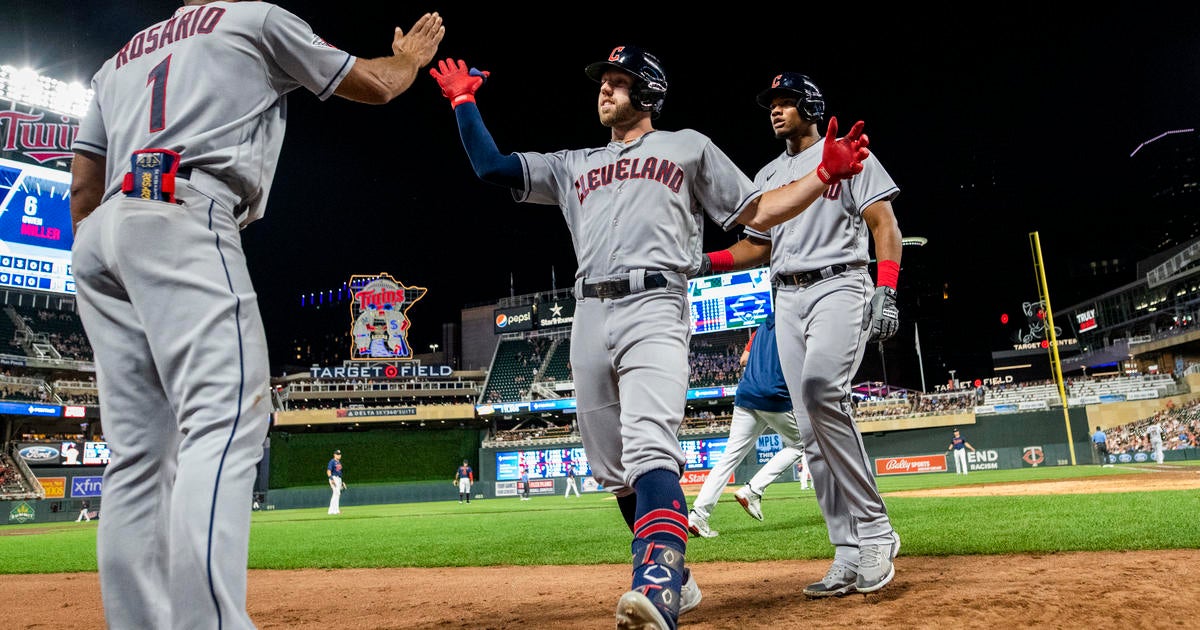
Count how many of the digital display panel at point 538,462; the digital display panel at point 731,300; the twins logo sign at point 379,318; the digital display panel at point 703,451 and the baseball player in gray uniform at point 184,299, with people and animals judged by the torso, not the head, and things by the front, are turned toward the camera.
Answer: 4

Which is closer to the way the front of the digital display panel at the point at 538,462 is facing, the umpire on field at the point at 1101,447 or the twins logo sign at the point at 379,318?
the umpire on field

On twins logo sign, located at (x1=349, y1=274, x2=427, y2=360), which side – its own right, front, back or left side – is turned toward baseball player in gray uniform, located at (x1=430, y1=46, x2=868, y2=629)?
front

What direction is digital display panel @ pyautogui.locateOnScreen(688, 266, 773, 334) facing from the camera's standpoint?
toward the camera

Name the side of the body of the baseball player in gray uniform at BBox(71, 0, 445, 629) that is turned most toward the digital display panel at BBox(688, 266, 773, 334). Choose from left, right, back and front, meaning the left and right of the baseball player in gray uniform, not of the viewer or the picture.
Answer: front

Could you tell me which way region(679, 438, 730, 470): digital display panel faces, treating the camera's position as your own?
facing the viewer

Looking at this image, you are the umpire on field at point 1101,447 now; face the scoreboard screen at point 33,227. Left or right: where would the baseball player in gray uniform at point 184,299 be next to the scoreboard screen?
left

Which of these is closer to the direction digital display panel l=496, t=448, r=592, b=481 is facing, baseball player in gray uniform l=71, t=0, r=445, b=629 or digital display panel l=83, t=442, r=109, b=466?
the baseball player in gray uniform

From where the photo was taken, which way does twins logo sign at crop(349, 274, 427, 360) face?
toward the camera

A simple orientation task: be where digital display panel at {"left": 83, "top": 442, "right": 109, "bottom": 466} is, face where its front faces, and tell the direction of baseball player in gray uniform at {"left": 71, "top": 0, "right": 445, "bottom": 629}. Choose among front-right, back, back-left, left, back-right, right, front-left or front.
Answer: front

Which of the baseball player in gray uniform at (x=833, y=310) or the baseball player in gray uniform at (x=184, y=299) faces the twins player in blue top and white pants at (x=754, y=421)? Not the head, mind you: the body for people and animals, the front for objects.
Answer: the baseball player in gray uniform at (x=184, y=299)

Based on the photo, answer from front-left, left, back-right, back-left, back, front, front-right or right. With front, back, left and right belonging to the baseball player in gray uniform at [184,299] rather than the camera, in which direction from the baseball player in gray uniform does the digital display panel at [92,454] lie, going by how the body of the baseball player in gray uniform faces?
front-left

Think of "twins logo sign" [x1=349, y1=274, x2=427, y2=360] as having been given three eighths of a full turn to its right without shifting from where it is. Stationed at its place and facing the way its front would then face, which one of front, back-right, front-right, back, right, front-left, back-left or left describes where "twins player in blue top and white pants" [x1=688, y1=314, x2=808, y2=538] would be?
back-left

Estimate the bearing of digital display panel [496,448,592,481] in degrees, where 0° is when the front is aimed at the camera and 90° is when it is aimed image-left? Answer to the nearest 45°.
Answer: approximately 0°

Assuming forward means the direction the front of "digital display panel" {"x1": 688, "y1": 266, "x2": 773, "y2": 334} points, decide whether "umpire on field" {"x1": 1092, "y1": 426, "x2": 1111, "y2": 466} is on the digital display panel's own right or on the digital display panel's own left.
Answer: on the digital display panel's own left
